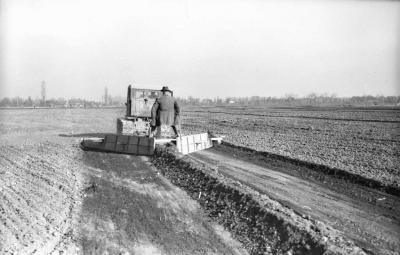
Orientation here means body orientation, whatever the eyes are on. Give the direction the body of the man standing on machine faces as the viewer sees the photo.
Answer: away from the camera
